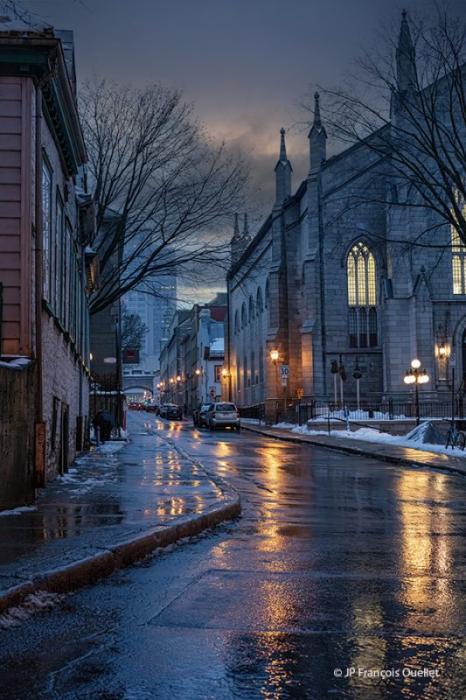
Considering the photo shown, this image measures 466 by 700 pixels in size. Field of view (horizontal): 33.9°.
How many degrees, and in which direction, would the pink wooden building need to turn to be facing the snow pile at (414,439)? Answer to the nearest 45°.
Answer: approximately 45° to its left

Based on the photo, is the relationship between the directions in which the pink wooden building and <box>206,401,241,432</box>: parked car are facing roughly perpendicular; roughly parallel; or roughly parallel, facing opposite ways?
roughly perpendicular

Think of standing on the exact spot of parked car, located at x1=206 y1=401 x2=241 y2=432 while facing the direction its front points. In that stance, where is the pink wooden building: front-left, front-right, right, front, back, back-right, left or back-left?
back

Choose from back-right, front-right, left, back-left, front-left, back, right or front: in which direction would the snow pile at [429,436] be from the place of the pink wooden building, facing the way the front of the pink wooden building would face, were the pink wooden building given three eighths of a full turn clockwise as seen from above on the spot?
back

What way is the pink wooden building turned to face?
to the viewer's right

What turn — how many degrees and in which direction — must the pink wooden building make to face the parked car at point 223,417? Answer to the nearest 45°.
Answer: approximately 90° to its left

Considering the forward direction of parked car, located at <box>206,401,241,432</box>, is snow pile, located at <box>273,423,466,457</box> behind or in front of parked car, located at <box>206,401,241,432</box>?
behind

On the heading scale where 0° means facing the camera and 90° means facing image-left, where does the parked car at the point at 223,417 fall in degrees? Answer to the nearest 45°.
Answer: approximately 180°

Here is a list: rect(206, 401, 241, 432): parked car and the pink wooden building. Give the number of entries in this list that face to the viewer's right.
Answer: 1
